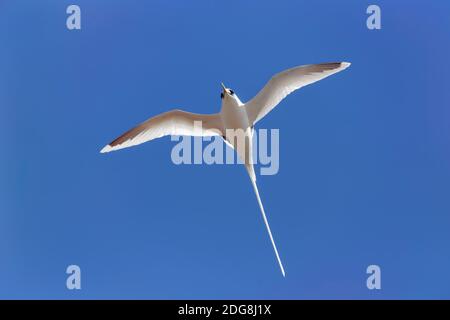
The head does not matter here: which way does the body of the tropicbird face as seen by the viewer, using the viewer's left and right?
facing the viewer
